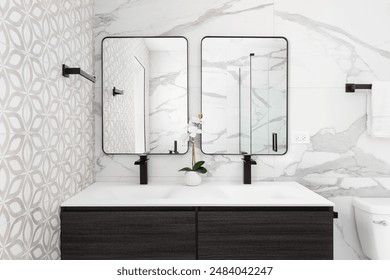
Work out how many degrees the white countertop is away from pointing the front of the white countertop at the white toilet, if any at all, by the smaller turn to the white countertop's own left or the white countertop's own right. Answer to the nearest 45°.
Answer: approximately 90° to the white countertop's own left

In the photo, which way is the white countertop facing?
toward the camera

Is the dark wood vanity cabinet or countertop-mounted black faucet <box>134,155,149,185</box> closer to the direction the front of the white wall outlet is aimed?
the dark wood vanity cabinet

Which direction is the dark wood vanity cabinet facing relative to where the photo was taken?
toward the camera

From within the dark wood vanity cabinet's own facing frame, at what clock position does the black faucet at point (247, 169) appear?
The black faucet is roughly at 7 o'clock from the dark wood vanity cabinet.

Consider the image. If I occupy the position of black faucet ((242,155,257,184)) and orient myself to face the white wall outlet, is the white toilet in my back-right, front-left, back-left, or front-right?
front-right

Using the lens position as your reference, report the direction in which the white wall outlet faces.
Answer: facing the viewer

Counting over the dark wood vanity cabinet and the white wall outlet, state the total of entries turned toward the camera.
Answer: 2

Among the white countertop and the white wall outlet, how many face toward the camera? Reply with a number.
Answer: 2

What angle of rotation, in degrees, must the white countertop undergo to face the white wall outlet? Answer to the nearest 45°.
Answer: approximately 135° to its left
